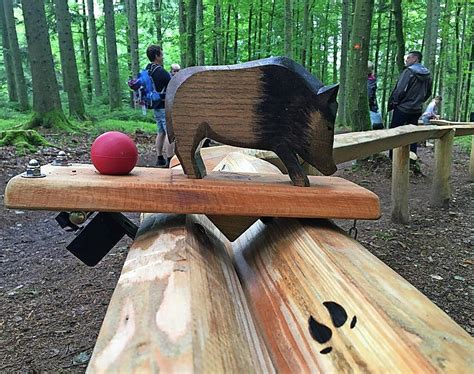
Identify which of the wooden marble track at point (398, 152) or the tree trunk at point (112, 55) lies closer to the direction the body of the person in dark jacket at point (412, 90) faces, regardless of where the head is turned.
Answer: the tree trunk

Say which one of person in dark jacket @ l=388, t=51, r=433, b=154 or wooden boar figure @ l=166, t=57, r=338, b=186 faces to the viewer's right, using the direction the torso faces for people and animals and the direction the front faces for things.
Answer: the wooden boar figure

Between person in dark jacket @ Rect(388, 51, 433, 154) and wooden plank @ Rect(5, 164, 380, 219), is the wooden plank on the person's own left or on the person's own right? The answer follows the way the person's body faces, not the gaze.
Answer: on the person's own left

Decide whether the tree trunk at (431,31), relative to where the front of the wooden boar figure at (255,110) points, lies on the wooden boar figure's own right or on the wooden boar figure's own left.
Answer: on the wooden boar figure's own left

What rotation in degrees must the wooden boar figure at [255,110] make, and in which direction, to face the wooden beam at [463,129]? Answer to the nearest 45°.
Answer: approximately 45° to its left

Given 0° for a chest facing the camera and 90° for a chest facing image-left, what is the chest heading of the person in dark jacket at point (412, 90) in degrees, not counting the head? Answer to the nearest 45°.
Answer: approximately 135°

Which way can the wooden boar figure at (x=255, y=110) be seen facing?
to the viewer's right

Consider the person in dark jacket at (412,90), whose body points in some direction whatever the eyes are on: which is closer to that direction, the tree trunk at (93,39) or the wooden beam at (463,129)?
the tree trunk

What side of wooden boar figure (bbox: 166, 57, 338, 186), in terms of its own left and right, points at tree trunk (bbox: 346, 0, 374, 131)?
left
